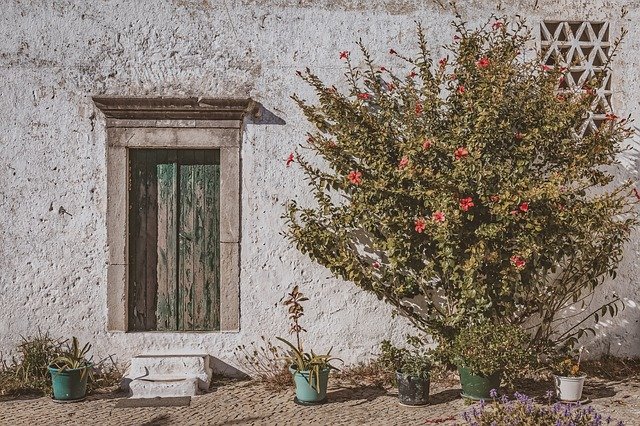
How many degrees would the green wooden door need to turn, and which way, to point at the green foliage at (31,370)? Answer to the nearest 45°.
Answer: approximately 90° to its right

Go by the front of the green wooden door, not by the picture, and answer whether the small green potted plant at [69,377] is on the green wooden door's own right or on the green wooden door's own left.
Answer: on the green wooden door's own right

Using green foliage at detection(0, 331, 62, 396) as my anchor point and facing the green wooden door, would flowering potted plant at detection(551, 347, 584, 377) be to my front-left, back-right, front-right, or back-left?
front-right

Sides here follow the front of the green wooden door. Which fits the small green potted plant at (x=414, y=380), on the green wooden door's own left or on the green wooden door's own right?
on the green wooden door's own left

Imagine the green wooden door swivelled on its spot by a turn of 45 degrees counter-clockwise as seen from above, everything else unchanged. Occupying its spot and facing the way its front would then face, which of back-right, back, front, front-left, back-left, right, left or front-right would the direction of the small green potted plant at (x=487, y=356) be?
front

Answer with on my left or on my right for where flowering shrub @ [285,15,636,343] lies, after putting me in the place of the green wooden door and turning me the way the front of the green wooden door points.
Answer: on my left

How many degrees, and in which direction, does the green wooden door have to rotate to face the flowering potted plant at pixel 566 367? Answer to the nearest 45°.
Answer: approximately 45° to its left

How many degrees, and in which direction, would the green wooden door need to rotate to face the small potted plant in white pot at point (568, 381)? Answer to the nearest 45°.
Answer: approximately 45° to its left

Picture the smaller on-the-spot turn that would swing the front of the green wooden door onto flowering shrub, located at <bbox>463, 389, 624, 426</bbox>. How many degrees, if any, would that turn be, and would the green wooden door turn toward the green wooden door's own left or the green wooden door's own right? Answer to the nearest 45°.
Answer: approximately 45° to the green wooden door's own left

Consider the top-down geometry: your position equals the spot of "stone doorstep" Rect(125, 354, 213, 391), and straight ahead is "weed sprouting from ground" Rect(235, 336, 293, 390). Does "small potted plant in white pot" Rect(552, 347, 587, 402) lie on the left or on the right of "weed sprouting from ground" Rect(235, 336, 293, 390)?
right

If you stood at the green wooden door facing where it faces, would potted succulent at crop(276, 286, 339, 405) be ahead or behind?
ahead

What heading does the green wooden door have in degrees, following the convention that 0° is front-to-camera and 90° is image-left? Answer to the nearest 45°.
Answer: approximately 0°
